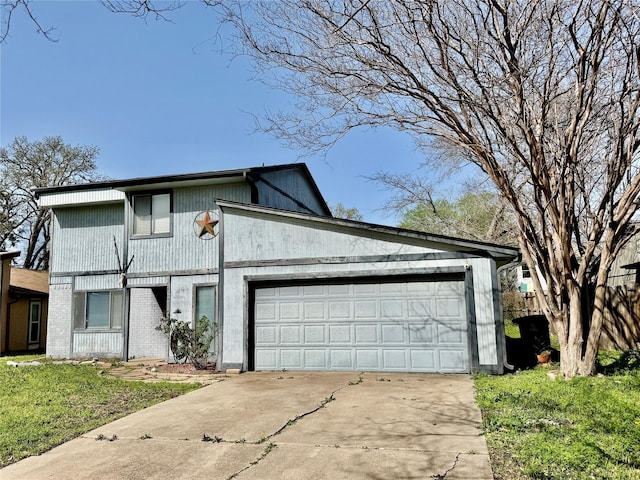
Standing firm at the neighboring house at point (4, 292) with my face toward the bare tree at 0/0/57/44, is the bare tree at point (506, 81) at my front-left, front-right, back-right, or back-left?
front-left

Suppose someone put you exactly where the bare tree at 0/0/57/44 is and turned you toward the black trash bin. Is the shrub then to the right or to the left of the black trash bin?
left

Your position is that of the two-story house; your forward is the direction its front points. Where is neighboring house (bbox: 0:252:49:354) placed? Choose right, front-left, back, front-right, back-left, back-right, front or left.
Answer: back-right

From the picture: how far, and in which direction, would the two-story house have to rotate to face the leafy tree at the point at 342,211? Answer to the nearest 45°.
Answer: approximately 180°

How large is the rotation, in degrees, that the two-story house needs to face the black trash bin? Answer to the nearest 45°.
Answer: approximately 90° to its left

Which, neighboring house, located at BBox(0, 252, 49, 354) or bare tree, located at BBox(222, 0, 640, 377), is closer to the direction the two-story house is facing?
the bare tree

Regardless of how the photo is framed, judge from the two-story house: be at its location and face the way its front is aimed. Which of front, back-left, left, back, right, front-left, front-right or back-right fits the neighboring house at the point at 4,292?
back-right

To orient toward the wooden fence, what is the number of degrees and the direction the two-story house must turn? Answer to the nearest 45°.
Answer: approximately 90° to its left

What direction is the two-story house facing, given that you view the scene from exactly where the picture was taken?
facing the viewer

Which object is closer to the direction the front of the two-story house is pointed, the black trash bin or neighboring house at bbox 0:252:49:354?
the black trash bin

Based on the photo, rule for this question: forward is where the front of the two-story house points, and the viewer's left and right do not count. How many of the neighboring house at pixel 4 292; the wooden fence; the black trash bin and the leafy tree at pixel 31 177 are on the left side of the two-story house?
2

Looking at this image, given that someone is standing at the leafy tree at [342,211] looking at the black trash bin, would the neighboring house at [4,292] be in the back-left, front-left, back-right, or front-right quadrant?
front-right
